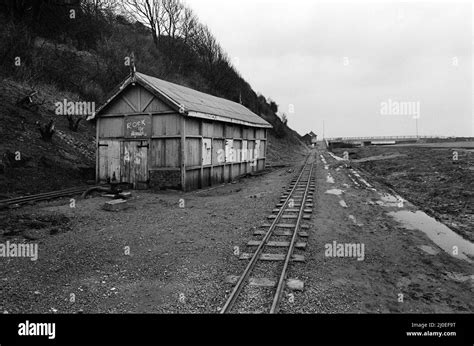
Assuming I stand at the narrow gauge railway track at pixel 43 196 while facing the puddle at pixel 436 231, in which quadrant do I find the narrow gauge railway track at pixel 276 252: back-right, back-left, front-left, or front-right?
front-right

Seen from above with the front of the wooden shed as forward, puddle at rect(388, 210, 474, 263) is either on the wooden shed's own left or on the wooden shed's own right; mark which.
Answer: on the wooden shed's own left

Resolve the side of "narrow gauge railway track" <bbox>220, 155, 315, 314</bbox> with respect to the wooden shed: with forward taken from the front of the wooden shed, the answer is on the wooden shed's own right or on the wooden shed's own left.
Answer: on the wooden shed's own left

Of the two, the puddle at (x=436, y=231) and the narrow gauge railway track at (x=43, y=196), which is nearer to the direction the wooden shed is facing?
the narrow gauge railway track

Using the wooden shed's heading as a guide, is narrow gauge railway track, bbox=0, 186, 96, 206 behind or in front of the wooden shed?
in front

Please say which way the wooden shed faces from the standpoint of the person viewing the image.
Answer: facing the viewer and to the left of the viewer
